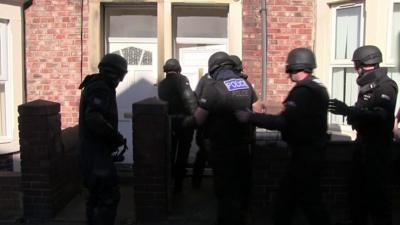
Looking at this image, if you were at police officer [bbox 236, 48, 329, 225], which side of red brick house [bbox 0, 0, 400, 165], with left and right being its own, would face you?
front

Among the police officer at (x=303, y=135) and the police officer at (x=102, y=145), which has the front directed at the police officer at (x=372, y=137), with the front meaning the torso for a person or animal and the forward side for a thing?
the police officer at (x=102, y=145)

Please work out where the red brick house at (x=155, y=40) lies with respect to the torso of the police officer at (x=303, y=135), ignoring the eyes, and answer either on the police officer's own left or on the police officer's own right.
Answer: on the police officer's own right

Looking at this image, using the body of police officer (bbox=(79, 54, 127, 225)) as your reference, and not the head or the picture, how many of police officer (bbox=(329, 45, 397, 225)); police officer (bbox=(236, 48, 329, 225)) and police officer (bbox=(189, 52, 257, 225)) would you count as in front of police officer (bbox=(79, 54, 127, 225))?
3

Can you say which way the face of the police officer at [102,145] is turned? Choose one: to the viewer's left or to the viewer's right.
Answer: to the viewer's right

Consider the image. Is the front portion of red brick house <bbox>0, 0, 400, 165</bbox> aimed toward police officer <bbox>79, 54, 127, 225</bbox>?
yes

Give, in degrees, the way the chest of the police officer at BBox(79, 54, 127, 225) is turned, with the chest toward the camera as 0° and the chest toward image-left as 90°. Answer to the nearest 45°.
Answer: approximately 270°

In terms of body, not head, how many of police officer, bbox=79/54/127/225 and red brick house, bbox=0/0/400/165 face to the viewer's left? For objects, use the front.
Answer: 0

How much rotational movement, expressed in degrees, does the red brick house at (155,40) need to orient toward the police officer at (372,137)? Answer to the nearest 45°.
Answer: approximately 45° to its left

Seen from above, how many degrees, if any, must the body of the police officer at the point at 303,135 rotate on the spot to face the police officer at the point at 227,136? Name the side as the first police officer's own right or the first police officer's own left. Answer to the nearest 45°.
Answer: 0° — they already face them

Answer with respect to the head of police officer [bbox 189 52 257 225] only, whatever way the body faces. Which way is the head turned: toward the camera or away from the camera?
away from the camera

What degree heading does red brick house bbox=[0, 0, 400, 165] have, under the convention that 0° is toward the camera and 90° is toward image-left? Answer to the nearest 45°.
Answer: approximately 0°

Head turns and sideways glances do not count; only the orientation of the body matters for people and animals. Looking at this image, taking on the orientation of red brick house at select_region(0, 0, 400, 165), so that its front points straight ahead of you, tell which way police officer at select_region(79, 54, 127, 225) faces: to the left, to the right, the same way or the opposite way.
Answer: to the left

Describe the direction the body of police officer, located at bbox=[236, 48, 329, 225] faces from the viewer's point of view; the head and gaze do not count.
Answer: to the viewer's left
